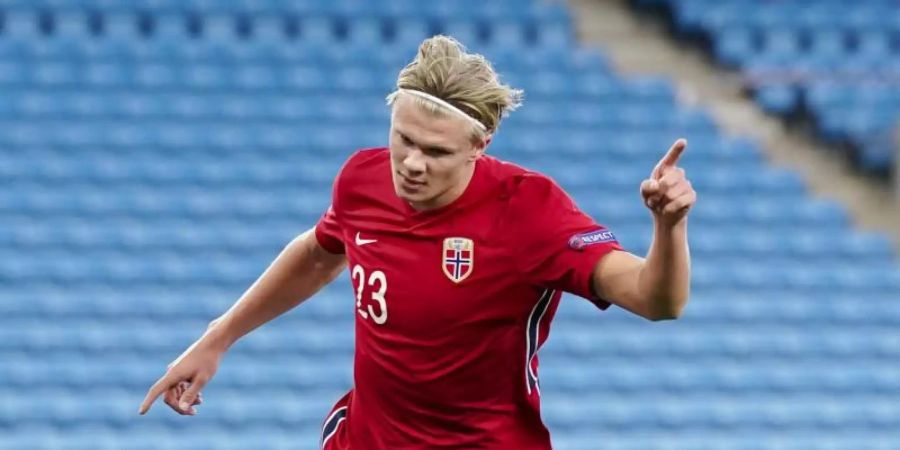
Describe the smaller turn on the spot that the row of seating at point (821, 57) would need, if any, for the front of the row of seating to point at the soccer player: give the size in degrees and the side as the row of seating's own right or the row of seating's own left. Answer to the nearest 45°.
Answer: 0° — it already faces them

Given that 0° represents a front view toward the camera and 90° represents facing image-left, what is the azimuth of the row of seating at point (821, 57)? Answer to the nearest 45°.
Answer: approximately 0°

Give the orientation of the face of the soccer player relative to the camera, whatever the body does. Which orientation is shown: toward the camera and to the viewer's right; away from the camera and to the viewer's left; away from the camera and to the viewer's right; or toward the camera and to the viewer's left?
toward the camera and to the viewer's left

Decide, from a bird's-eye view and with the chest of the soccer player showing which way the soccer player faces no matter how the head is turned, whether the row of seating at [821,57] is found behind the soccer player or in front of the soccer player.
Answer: behind

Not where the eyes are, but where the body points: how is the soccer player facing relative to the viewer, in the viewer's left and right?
facing the viewer and to the left of the viewer

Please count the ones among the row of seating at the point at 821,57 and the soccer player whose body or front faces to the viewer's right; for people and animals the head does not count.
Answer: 0
